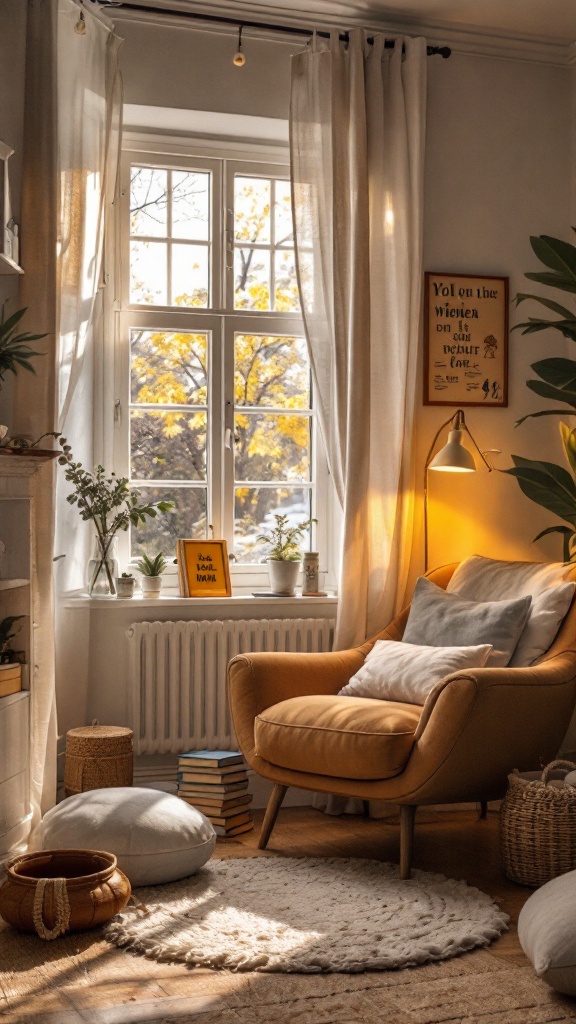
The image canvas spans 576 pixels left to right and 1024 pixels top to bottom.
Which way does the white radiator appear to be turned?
toward the camera

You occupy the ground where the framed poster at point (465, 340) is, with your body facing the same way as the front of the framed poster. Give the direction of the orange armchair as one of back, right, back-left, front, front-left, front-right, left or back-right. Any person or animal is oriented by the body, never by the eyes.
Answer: front

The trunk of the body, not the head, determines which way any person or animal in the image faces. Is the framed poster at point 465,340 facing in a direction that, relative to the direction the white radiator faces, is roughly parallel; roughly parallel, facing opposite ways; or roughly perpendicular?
roughly parallel

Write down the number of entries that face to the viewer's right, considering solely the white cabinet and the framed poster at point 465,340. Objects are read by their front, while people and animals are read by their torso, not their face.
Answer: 1

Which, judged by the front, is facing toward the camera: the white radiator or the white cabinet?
the white radiator

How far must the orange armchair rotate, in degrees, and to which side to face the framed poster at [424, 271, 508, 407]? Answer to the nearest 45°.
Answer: approximately 135° to its right

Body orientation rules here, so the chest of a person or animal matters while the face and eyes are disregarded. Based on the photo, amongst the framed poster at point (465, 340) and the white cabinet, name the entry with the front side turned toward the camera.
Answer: the framed poster

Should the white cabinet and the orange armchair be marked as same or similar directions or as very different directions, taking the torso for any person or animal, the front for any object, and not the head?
very different directions

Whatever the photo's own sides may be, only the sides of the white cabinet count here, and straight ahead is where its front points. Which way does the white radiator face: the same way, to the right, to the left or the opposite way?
to the right

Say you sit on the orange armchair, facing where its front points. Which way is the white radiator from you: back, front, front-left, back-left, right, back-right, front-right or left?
right

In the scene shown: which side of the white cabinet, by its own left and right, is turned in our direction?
right

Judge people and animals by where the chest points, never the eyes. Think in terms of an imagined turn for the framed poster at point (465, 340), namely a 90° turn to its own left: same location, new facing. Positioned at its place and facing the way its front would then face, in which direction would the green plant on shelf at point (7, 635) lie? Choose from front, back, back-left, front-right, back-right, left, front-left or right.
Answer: back-right

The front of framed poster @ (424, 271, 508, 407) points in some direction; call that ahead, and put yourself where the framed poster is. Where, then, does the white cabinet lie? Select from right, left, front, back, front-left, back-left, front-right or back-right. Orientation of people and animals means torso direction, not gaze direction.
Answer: front-right

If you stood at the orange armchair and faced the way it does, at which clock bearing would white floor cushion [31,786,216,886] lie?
The white floor cushion is roughly at 1 o'clock from the orange armchair.

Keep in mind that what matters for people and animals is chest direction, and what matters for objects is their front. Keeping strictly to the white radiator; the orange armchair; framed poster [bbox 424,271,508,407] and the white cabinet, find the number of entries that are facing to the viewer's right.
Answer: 1
